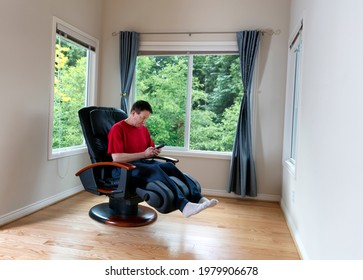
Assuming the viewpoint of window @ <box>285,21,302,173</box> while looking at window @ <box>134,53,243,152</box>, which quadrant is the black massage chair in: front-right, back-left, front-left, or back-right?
front-left

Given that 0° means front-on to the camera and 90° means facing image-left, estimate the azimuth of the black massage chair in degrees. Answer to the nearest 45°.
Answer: approximately 315°

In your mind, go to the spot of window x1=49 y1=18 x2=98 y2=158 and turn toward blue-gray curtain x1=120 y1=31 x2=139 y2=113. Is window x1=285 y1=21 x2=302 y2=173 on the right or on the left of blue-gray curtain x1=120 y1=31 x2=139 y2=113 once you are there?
right

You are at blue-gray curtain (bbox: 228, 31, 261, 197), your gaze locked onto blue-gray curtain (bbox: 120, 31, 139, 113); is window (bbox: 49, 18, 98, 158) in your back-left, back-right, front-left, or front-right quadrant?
front-left

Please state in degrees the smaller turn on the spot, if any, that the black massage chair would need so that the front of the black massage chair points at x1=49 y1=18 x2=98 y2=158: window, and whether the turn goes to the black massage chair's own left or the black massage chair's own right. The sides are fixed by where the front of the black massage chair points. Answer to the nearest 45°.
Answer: approximately 180°

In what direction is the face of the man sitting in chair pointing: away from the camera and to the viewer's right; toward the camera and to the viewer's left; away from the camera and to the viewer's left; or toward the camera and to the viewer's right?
toward the camera and to the viewer's right

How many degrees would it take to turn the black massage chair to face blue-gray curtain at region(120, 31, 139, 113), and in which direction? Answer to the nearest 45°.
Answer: approximately 135° to its left

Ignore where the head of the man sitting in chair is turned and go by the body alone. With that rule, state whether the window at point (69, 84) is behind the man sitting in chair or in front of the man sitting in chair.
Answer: behind

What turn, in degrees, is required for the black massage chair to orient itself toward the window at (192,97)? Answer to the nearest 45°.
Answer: approximately 90° to its left

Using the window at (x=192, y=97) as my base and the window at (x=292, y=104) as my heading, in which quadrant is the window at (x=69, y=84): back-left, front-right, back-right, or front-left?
back-right

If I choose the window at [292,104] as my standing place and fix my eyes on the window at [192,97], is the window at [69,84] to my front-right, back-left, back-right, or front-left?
front-left
